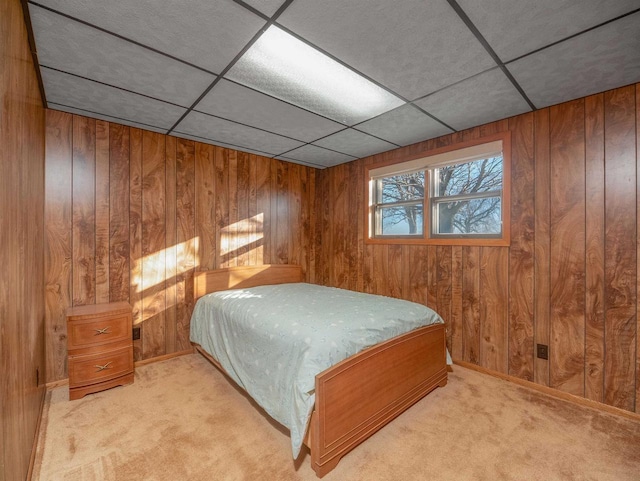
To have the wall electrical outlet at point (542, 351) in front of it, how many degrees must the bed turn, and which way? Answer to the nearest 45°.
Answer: approximately 45° to its left

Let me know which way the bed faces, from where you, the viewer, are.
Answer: facing the viewer and to the right of the viewer

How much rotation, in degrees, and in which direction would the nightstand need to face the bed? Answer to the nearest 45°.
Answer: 0° — it already faces it

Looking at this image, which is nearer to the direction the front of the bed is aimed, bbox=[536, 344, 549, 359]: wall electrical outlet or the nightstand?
the wall electrical outlet

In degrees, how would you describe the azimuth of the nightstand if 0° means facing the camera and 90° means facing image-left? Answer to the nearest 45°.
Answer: approximately 315°

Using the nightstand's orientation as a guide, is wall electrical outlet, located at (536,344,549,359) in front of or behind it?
in front

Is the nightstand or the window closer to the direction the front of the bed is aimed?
the window

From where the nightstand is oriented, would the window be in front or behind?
in front

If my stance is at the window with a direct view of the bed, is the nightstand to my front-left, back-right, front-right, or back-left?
front-right

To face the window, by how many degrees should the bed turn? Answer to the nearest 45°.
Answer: approximately 90° to its left

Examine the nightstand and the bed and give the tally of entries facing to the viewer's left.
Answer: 0
